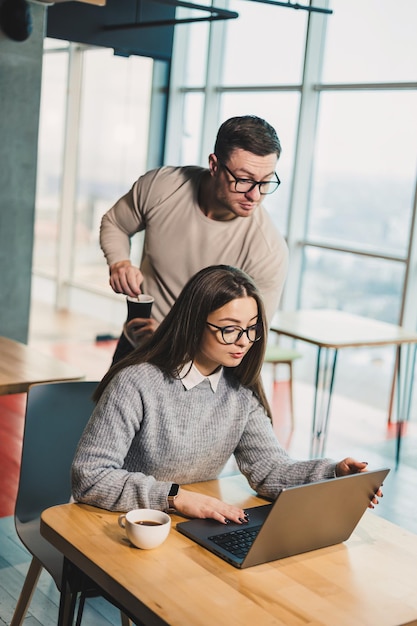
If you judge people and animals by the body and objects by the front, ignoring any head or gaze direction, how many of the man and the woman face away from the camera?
0

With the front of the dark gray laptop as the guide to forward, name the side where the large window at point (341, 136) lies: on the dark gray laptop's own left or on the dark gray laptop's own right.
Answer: on the dark gray laptop's own right

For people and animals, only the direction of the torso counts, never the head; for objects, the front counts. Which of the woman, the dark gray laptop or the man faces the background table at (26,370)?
the dark gray laptop

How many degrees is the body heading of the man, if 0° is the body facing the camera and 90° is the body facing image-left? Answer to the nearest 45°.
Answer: approximately 315°

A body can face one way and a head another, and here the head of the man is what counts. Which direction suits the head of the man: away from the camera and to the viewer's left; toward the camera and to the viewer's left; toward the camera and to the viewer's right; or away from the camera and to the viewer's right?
toward the camera and to the viewer's right

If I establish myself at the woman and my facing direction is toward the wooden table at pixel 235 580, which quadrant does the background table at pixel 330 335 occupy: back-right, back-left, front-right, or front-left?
back-left

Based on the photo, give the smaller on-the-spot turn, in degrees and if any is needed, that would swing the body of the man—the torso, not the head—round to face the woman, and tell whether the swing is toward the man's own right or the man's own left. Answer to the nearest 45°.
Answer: approximately 45° to the man's own right

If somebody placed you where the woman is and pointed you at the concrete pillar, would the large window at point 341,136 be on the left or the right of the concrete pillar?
right

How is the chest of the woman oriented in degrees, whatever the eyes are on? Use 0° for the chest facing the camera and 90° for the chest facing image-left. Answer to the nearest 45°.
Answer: approximately 315°

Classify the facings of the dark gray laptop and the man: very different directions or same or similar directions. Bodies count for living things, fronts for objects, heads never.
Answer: very different directions

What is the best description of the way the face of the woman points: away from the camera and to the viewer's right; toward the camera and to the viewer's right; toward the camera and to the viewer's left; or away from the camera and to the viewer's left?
toward the camera and to the viewer's right

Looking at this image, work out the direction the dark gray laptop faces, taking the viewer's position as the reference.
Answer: facing away from the viewer and to the left of the viewer

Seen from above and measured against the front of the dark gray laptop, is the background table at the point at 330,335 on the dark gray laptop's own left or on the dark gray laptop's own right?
on the dark gray laptop's own right
